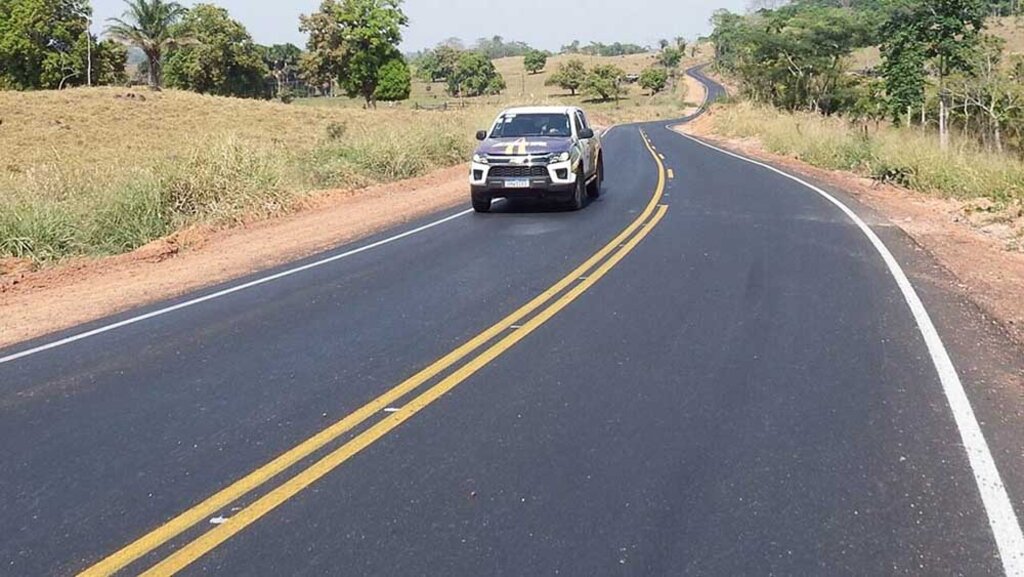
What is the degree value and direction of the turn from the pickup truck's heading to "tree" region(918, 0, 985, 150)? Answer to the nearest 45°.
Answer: approximately 135° to its left

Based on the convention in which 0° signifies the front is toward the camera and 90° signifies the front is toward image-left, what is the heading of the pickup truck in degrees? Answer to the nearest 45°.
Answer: approximately 0°

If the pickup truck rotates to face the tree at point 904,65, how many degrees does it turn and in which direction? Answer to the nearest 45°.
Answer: approximately 135° to its left
